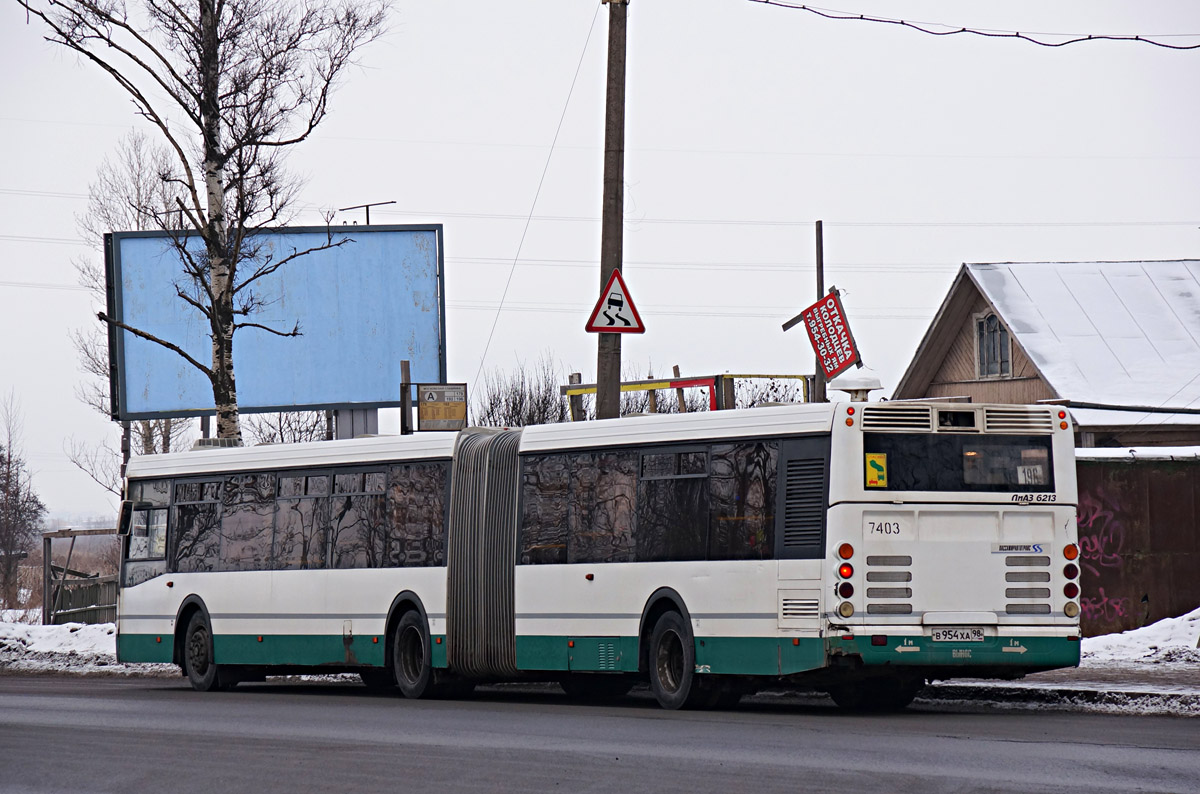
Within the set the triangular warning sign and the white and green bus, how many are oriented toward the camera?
1

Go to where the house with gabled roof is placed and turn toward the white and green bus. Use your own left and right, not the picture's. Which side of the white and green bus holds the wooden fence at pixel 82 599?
right

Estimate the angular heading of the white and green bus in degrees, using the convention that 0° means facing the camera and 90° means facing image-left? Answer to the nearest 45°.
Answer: approximately 135°

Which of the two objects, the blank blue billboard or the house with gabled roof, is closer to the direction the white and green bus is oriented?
the blank blue billboard

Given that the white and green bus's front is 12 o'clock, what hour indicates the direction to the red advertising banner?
The red advertising banner is roughly at 2 o'clock from the white and green bus.

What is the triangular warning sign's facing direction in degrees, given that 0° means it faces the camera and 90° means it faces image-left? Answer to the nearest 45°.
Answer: approximately 0°
